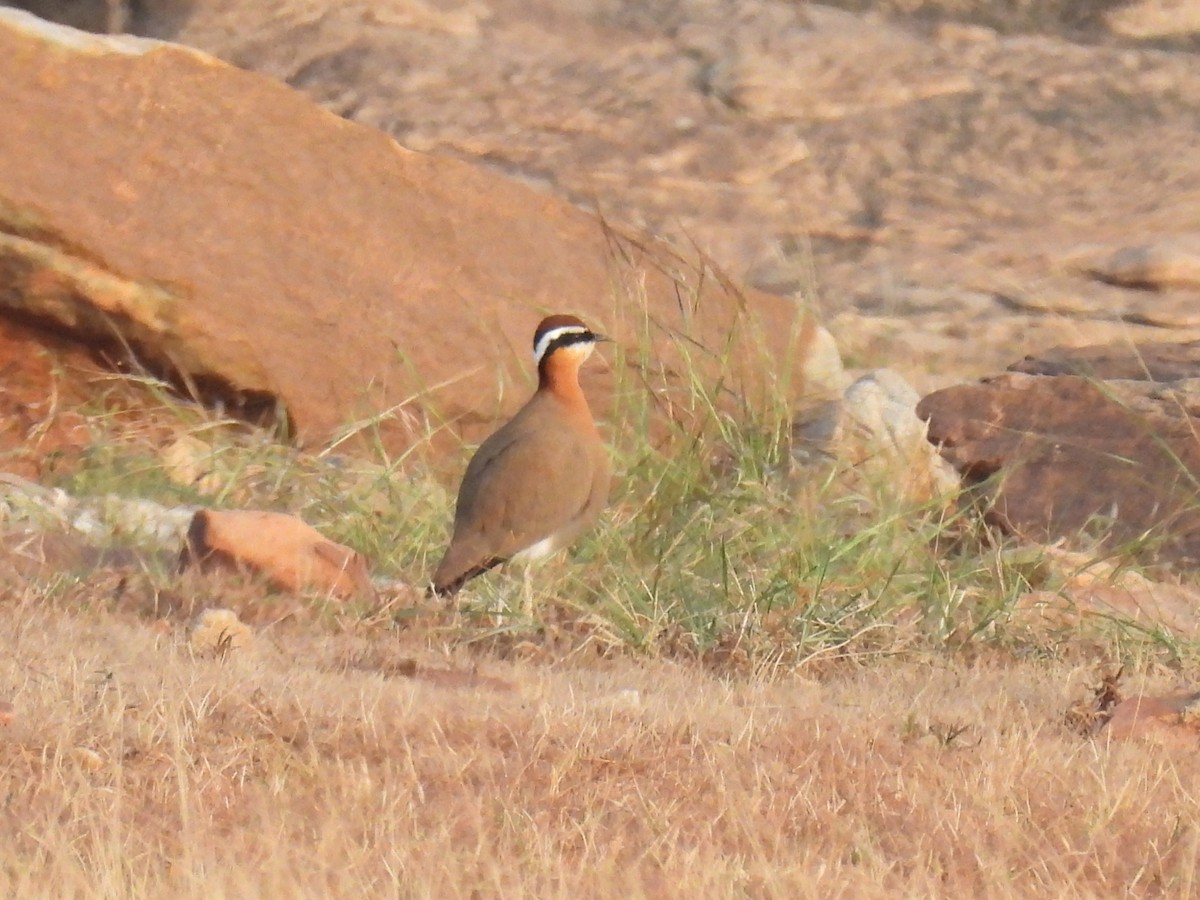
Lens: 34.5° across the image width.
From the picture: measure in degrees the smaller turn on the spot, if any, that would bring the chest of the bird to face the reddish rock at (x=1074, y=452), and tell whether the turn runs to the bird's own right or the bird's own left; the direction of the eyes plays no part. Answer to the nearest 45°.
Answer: approximately 45° to the bird's own left

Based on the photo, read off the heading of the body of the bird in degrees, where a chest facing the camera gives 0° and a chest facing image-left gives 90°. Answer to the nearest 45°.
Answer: approximately 270°

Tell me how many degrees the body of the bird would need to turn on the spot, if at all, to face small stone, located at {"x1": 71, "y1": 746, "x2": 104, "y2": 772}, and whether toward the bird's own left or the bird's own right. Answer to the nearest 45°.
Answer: approximately 90° to the bird's own right

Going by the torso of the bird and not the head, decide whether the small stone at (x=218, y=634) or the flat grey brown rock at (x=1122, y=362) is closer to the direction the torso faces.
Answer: the flat grey brown rock

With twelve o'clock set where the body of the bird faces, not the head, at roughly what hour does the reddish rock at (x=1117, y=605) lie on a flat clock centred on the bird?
The reddish rock is roughly at 12 o'clock from the bird.

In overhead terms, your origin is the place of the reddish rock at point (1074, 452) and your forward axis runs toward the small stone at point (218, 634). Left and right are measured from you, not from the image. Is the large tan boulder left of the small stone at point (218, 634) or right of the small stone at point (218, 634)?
right

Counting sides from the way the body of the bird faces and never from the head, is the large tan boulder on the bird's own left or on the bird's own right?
on the bird's own left

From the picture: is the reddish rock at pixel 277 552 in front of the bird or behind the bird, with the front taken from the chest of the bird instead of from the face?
behind

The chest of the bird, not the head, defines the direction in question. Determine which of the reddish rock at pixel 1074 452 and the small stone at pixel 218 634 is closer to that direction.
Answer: the reddish rock

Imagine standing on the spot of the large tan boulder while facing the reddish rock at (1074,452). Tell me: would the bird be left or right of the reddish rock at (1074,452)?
right
